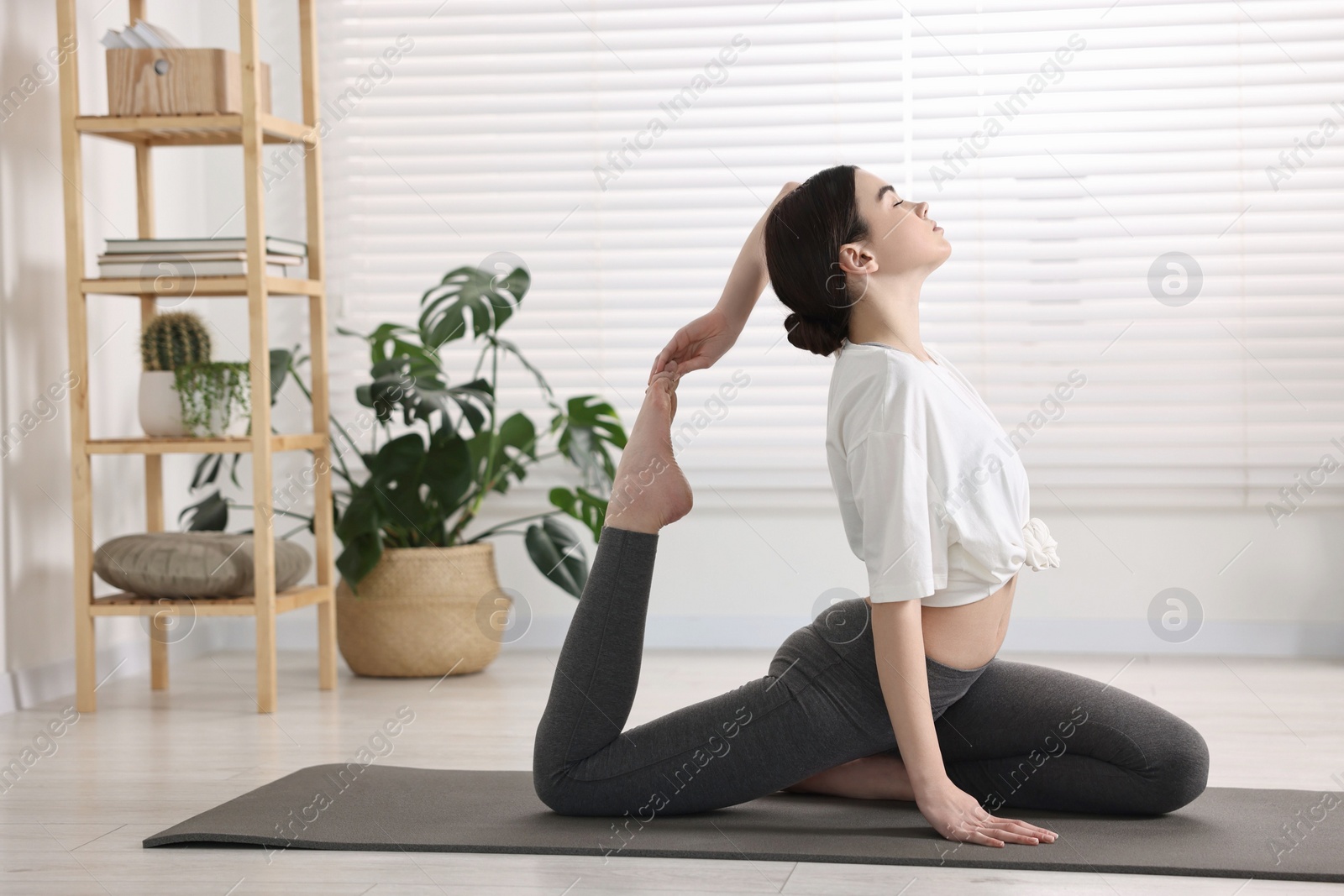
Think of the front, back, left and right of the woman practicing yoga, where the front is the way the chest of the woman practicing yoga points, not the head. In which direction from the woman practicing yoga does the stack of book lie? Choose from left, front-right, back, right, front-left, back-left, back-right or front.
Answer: back-left

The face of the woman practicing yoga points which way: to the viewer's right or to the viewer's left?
to the viewer's right

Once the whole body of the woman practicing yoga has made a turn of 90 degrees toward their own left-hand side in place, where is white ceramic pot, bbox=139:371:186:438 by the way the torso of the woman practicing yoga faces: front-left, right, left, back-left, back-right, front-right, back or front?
front-left

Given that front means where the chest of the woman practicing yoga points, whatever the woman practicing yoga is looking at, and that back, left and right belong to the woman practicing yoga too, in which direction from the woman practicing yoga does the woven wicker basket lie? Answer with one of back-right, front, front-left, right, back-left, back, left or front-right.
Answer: back-left

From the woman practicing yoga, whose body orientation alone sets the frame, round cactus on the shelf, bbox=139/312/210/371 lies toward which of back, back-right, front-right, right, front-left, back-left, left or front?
back-left

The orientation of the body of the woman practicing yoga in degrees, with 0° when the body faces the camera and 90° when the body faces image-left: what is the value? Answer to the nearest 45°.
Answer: approximately 270°

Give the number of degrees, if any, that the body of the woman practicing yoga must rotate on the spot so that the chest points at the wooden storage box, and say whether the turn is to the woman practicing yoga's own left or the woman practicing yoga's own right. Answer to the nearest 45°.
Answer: approximately 135° to the woman practicing yoga's own left
